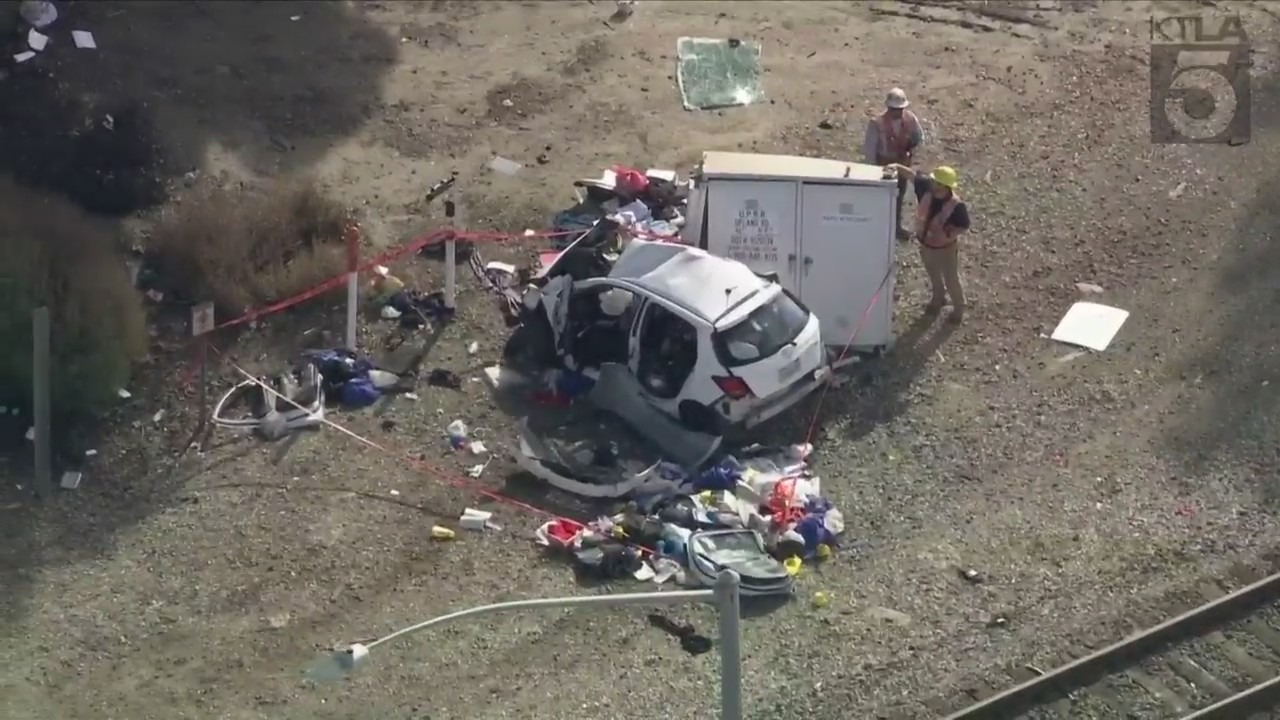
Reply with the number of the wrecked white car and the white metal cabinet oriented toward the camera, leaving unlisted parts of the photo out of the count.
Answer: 1

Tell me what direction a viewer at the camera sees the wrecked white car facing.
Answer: facing away from the viewer and to the left of the viewer

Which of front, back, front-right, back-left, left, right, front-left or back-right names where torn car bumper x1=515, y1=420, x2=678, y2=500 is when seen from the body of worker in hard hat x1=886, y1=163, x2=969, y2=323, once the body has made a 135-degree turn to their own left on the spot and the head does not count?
back-right

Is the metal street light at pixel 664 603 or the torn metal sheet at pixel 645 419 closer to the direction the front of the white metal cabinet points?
the metal street light

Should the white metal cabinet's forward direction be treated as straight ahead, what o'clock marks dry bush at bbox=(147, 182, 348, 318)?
The dry bush is roughly at 3 o'clock from the white metal cabinet.

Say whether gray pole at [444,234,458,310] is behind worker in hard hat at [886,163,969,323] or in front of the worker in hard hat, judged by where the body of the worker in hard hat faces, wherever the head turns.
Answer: in front

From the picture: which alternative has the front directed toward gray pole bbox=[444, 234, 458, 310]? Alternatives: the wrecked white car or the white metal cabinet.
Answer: the wrecked white car

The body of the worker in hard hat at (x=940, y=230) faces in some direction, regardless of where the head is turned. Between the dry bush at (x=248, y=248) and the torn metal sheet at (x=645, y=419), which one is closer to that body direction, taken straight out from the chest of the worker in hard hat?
the torn metal sheet

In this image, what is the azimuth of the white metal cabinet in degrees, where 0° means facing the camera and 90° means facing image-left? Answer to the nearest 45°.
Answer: approximately 0°

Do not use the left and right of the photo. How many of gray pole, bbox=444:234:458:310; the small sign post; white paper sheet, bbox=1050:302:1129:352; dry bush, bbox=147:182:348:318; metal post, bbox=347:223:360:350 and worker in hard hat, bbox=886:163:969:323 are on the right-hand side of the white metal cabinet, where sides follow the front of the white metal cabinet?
4

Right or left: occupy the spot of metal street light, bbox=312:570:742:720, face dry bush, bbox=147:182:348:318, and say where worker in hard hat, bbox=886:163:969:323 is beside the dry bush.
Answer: right

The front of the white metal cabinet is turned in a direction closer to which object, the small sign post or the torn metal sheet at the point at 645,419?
the torn metal sheet

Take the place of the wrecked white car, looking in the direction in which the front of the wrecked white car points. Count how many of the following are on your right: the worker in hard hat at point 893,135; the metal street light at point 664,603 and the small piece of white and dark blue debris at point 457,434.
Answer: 1

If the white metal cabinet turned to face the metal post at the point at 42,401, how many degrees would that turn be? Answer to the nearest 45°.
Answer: approximately 90° to its right
